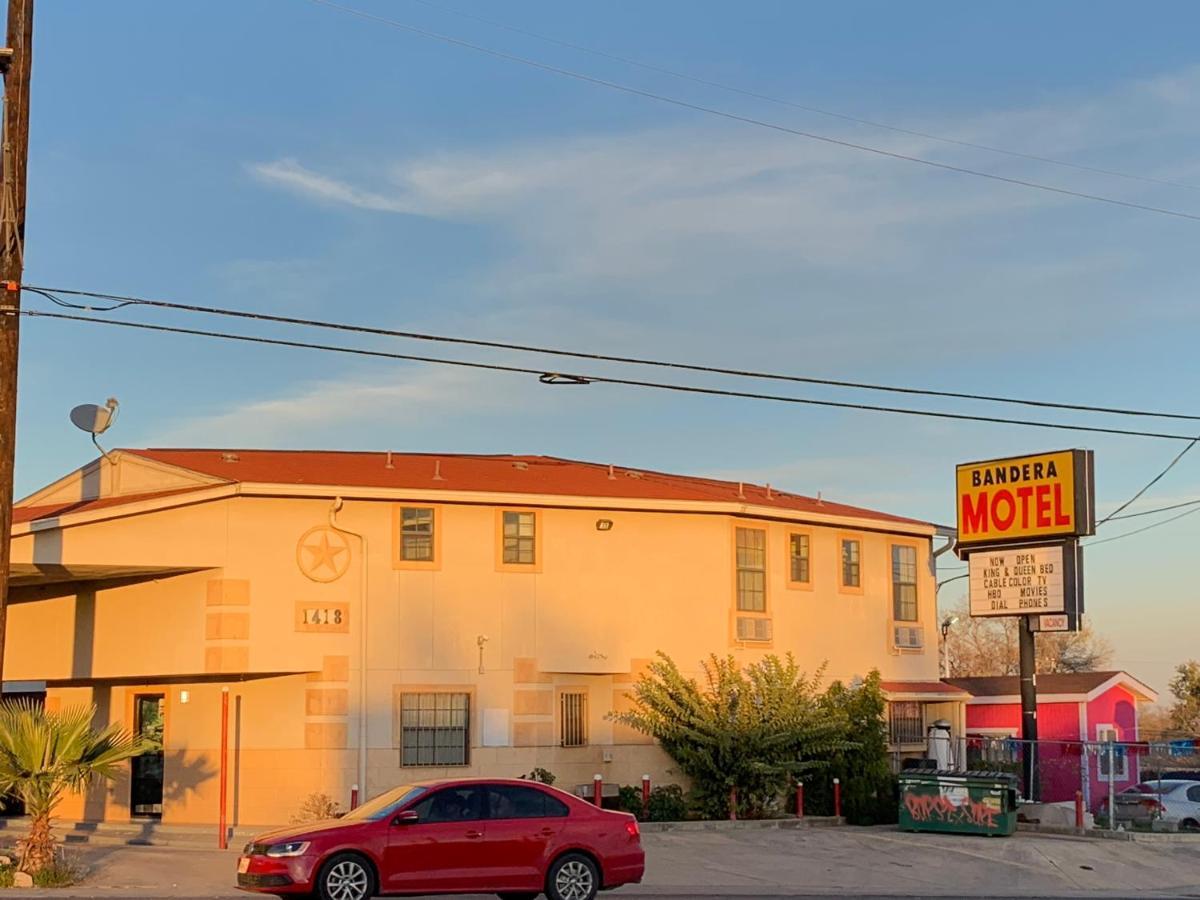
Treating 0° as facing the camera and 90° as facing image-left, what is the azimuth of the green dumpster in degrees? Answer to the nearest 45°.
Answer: approximately 0°

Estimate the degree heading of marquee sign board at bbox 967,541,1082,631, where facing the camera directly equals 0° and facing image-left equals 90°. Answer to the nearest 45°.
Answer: approximately 45°

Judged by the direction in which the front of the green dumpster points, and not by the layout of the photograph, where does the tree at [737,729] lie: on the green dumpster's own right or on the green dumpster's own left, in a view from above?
on the green dumpster's own right

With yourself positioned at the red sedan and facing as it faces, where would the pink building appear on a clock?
The pink building is roughly at 4 o'clock from the red sedan.

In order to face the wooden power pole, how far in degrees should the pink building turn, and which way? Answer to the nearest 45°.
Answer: approximately 45° to its right

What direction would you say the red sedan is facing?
to the viewer's left

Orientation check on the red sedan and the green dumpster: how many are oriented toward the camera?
1

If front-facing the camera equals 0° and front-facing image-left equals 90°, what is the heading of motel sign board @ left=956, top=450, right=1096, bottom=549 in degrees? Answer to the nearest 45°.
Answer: approximately 45°

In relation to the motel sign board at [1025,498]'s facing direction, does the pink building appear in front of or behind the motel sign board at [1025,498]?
behind
